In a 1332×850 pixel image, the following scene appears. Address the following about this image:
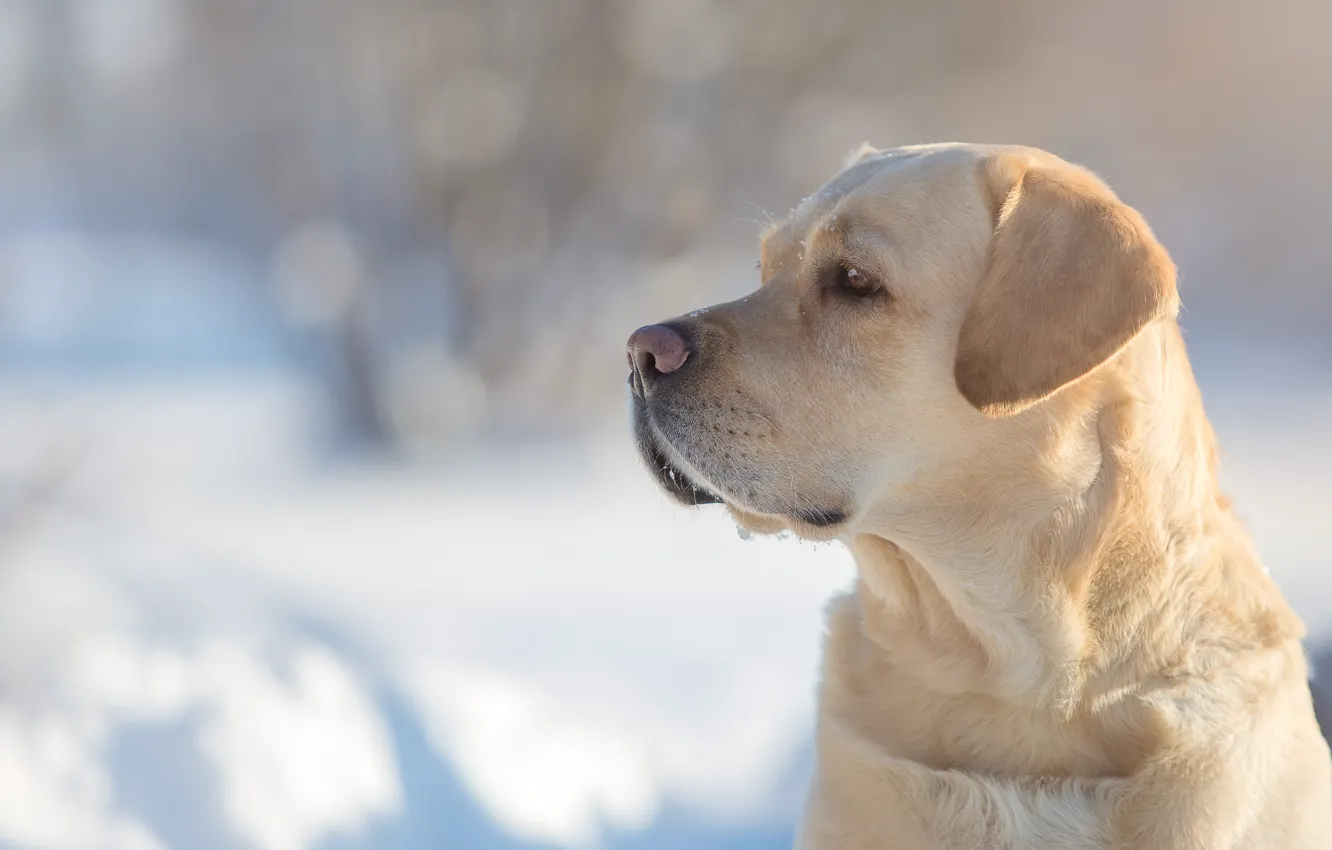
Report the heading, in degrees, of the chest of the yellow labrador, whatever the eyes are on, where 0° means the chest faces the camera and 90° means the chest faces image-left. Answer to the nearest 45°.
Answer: approximately 45°
